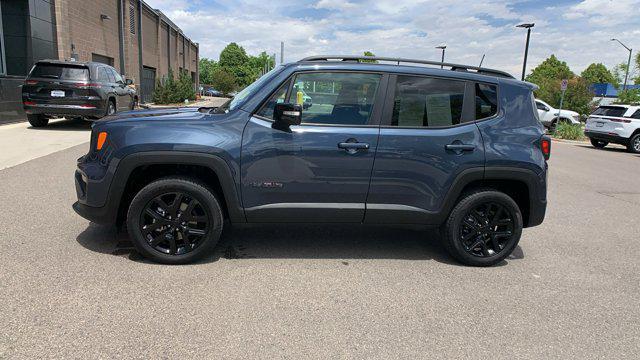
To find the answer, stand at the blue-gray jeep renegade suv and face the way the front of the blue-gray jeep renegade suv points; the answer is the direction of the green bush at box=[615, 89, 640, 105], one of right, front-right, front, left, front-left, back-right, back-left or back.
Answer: back-right

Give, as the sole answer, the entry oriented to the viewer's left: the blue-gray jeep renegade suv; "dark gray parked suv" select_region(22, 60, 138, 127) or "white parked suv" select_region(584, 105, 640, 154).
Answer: the blue-gray jeep renegade suv

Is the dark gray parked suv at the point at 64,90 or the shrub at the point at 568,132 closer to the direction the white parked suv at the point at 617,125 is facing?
the shrub

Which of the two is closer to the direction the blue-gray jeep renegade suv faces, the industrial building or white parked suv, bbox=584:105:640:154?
the industrial building

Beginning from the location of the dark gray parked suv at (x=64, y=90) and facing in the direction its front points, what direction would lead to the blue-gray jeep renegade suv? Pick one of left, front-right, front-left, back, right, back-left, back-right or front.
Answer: back-right

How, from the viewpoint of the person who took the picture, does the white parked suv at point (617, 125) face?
facing away from the viewer and to the right of the viewer

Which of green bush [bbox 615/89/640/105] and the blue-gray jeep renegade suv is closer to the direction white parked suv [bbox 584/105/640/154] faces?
the green bush

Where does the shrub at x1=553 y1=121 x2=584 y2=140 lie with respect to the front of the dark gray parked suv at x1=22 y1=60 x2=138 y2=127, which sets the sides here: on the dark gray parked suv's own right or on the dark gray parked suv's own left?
on the dark gray parked suv's own right

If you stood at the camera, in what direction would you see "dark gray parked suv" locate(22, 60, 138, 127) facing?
facing away from the viewer and to the right of the viewer

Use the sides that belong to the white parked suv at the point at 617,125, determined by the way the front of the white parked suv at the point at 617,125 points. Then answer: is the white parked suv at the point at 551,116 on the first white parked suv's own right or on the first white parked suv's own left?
on the first white parked suv's own left

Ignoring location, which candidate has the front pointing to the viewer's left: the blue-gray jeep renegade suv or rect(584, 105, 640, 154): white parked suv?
the blue-gray jeep renegade suv

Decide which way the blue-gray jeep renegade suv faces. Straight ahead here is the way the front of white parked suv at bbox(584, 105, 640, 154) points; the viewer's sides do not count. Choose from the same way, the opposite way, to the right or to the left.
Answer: the opposite way

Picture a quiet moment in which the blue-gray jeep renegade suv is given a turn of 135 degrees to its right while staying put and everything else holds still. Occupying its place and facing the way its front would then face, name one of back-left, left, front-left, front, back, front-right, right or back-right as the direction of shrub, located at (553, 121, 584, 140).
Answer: front

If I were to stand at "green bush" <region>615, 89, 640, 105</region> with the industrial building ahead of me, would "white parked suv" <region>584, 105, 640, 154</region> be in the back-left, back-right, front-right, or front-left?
front-left

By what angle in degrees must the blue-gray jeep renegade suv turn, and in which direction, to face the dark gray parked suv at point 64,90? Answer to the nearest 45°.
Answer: approximately 45° to its right

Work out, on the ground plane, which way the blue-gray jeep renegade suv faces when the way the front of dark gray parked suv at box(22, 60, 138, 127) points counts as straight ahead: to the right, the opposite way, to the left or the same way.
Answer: to the left

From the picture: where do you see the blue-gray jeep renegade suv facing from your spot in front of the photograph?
facing to the left of the viewer

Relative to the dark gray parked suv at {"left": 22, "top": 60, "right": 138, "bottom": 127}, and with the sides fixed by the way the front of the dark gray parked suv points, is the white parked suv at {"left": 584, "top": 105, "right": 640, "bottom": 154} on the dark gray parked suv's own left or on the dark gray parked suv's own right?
on the dark gray parked suv's own right
